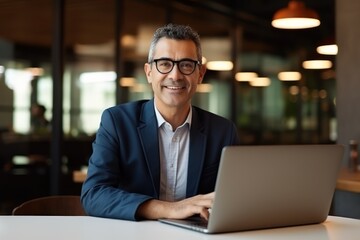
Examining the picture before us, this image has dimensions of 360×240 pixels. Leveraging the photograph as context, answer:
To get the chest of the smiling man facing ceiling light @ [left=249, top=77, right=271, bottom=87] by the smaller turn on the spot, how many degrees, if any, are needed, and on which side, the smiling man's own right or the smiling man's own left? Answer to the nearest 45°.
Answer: approximately 180°

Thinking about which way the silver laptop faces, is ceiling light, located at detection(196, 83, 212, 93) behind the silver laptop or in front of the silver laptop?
in front

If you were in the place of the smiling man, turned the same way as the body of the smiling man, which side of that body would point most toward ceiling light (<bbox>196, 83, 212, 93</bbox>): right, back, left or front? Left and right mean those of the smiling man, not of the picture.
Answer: back

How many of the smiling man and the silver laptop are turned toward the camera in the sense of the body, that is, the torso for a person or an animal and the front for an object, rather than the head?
1

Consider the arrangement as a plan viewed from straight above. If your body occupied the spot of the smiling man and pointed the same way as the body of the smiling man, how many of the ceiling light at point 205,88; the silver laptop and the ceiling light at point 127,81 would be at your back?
2

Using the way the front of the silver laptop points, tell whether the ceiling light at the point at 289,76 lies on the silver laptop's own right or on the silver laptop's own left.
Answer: on the silver laptop's own right

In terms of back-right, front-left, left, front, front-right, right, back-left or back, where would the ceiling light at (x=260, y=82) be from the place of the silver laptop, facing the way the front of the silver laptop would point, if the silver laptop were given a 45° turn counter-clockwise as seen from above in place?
right

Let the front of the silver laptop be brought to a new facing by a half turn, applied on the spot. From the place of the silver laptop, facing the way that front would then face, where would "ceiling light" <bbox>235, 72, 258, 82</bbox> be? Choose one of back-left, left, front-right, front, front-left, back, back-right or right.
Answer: back-left

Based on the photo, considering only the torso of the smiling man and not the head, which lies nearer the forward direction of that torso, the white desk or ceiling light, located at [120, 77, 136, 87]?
the white desk

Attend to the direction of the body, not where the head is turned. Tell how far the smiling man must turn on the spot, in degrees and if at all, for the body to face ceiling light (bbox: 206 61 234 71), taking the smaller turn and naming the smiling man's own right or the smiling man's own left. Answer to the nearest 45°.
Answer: approximately 180°

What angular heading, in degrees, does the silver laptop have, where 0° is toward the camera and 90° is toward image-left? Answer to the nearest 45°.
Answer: approximately 135°

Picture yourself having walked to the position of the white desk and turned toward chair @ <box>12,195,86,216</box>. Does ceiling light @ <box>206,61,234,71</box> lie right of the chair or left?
right

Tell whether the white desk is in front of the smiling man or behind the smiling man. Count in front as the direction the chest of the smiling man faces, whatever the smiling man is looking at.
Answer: in front
